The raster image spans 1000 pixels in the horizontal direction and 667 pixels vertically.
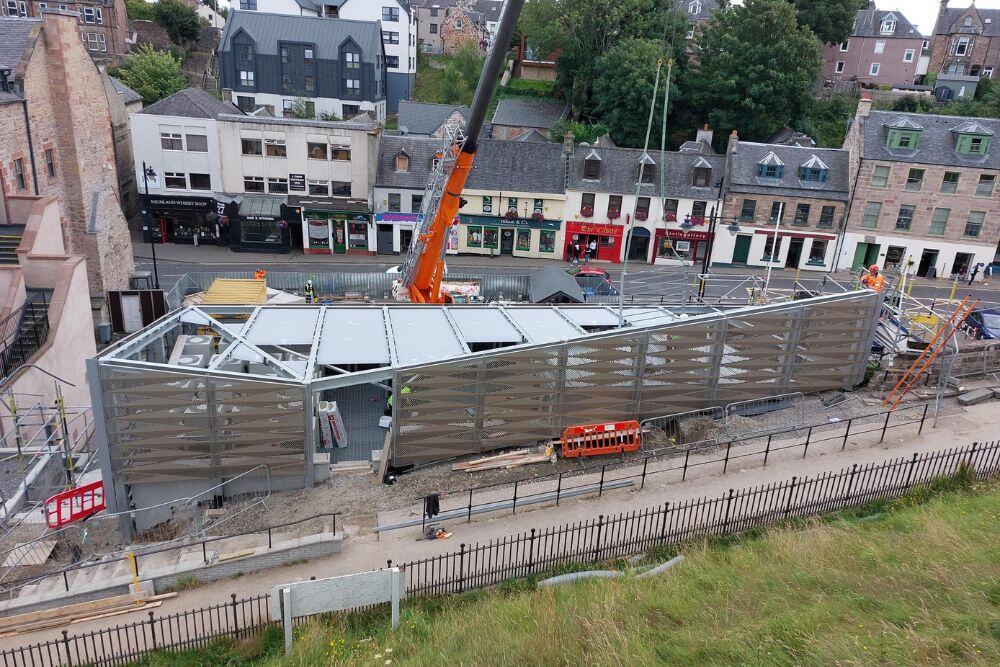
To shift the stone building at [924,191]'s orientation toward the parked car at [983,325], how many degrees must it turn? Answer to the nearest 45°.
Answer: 0° — it already faces it

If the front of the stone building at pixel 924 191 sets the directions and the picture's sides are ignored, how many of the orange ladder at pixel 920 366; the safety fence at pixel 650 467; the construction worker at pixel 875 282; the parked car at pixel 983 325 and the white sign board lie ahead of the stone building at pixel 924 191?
5

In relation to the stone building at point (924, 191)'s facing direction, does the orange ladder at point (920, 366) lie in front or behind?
in front

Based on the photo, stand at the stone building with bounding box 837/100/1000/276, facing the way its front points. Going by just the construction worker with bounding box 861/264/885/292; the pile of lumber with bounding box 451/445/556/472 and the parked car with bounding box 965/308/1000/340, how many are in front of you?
3

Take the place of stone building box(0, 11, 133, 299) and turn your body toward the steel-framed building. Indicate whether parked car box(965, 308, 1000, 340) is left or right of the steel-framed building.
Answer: left

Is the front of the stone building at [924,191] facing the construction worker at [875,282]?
yes

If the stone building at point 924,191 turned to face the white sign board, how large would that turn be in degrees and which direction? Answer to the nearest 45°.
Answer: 0° — it already faces it

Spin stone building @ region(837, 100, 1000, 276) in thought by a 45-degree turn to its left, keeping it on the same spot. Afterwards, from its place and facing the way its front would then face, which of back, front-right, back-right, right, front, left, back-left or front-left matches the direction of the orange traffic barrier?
front-right

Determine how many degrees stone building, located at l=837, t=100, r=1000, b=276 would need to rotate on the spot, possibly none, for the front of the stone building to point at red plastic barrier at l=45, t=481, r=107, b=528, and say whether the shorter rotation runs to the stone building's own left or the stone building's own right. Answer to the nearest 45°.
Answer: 0° — it already faces it

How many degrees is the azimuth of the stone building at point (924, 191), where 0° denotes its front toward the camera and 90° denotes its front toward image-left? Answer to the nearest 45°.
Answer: approximately 0°
